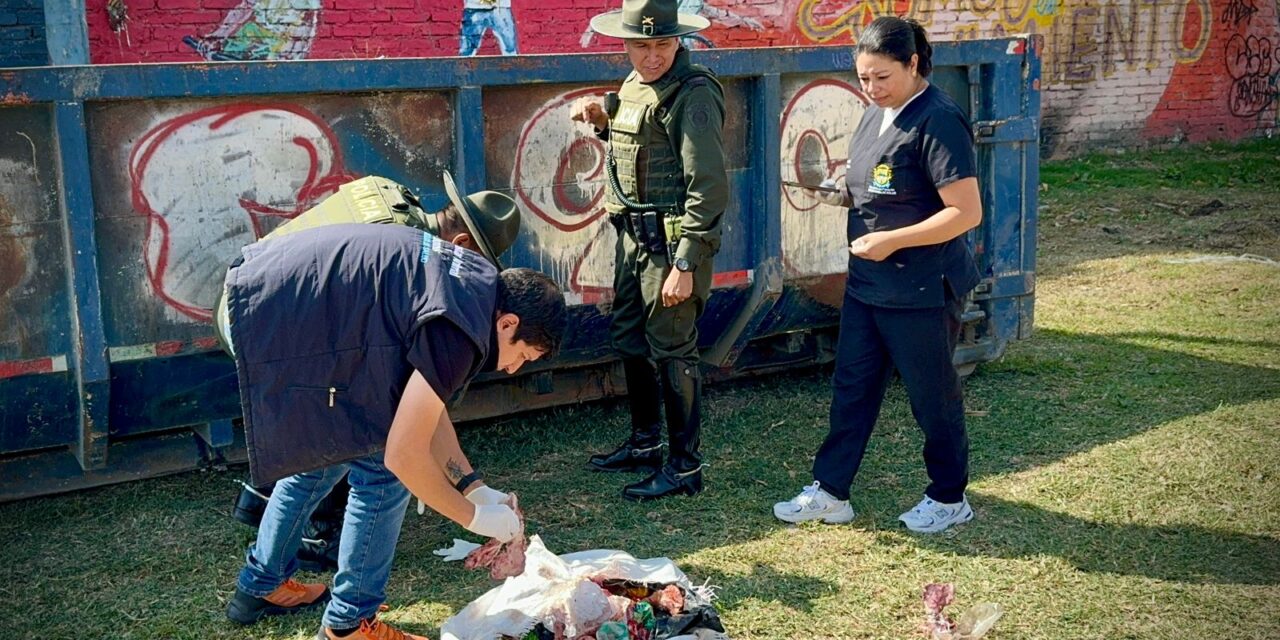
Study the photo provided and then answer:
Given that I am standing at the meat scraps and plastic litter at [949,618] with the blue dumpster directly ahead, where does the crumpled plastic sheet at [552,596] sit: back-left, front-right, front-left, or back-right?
front-left

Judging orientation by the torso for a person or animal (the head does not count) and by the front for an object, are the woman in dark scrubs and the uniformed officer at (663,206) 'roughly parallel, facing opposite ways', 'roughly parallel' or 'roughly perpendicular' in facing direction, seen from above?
roughly parallel

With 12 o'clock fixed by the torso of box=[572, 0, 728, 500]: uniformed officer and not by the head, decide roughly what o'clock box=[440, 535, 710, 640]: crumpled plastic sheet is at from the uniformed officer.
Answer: The crumpled plastic sheet is roughly at 11 o'clock from the uniformed officer.

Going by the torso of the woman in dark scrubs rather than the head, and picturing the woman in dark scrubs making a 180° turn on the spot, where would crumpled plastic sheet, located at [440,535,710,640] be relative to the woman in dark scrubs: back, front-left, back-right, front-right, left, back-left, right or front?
back

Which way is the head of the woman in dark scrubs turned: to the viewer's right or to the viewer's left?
to the viewer's left

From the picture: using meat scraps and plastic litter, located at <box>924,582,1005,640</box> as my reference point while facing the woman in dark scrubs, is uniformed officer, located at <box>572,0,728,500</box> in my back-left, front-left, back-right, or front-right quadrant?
front-left

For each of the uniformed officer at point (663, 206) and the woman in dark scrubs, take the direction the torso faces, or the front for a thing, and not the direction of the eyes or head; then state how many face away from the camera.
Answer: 0

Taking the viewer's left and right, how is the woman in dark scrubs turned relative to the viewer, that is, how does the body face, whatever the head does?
facing the viewer and to the left of the viewer

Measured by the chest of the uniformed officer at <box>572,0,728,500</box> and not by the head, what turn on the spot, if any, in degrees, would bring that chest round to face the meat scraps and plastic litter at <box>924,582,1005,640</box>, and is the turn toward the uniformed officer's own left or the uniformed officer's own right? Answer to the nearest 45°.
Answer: approximately 90° to the uniformed officer's own left

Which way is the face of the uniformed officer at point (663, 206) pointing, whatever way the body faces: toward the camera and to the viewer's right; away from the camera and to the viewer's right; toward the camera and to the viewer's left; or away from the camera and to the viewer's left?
toward the camera and to the viewer's left

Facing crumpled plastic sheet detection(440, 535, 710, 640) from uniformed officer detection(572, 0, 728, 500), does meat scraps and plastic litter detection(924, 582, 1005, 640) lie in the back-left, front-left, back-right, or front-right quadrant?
front-left
